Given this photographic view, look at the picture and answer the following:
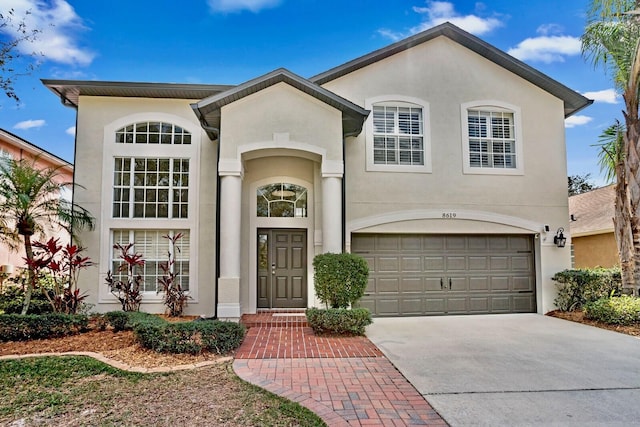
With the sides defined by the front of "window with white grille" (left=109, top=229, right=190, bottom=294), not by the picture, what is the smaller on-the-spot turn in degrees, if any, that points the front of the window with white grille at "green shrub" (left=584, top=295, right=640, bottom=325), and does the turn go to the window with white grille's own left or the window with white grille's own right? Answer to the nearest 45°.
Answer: approximately 45° to the window with white grille's own left

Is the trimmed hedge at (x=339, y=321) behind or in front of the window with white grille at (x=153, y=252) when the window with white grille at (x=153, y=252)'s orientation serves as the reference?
in front

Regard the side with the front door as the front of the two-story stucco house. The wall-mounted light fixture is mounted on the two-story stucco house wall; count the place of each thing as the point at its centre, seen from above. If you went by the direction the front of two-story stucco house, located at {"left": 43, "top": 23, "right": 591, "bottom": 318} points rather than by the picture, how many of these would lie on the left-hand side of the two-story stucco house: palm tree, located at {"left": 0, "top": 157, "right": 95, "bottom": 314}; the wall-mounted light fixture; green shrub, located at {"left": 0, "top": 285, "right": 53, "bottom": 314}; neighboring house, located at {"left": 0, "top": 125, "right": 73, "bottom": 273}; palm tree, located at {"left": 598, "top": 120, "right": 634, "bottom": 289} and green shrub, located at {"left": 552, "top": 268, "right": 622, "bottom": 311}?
3

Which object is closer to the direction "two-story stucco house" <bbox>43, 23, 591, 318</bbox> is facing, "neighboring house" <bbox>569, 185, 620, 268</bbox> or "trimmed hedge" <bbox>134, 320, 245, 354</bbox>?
the trimmed hedge

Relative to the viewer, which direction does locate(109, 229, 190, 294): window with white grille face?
toward the camera

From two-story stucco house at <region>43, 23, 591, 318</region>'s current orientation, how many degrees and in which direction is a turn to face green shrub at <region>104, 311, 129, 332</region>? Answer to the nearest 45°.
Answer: approximately 45° to its right

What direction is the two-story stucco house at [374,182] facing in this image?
toward the camera

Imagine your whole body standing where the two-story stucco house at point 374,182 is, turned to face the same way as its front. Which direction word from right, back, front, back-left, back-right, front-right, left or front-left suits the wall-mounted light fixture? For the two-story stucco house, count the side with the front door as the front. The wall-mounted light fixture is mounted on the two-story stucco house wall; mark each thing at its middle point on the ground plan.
left

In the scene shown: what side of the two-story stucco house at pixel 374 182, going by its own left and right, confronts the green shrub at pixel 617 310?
left

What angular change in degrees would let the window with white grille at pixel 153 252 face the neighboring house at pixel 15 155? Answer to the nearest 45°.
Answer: approximately 135° to its right

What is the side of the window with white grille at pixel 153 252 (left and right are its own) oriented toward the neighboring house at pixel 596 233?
left

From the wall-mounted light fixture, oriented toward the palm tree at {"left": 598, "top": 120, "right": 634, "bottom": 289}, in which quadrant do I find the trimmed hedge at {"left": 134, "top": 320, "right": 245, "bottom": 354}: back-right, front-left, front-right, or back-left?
back-right

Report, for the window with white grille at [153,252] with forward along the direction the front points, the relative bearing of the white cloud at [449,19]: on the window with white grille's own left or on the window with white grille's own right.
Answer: on the window with white grille's own left

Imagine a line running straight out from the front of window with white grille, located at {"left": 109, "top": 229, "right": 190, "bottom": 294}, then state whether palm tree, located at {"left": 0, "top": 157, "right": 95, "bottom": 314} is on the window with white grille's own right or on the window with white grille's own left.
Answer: on the window with white grille's own right
